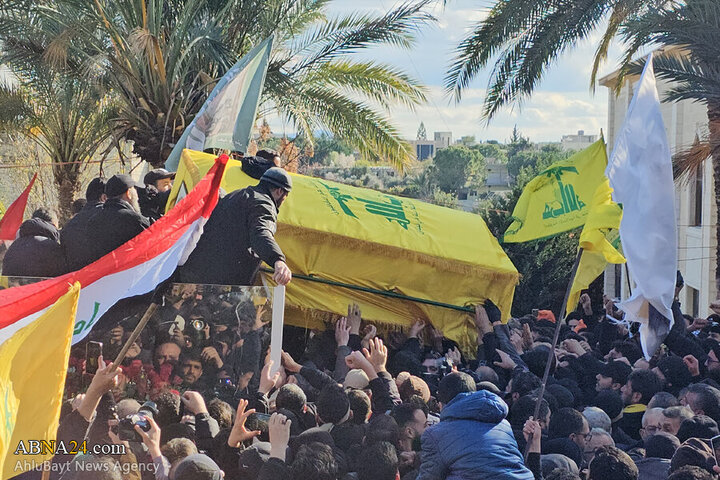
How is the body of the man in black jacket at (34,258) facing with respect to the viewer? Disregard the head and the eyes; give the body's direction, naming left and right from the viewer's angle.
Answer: facing away from the viewer

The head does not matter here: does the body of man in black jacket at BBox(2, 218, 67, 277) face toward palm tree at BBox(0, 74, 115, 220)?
yes

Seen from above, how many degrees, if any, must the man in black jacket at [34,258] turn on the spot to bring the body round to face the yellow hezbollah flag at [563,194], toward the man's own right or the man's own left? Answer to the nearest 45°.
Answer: approximately 90° to the man's own right

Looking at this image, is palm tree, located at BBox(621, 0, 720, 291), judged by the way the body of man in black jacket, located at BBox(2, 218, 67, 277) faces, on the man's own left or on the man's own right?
on the man's own right

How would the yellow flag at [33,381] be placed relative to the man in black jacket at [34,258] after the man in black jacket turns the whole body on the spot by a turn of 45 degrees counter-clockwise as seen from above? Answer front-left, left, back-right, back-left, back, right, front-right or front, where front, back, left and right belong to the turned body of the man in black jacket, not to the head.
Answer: back-left

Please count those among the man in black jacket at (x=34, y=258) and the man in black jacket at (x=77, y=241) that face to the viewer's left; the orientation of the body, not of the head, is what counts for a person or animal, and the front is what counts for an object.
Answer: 0

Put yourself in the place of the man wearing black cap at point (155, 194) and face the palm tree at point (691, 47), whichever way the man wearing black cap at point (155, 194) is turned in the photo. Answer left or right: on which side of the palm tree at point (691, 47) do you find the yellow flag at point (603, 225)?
right
